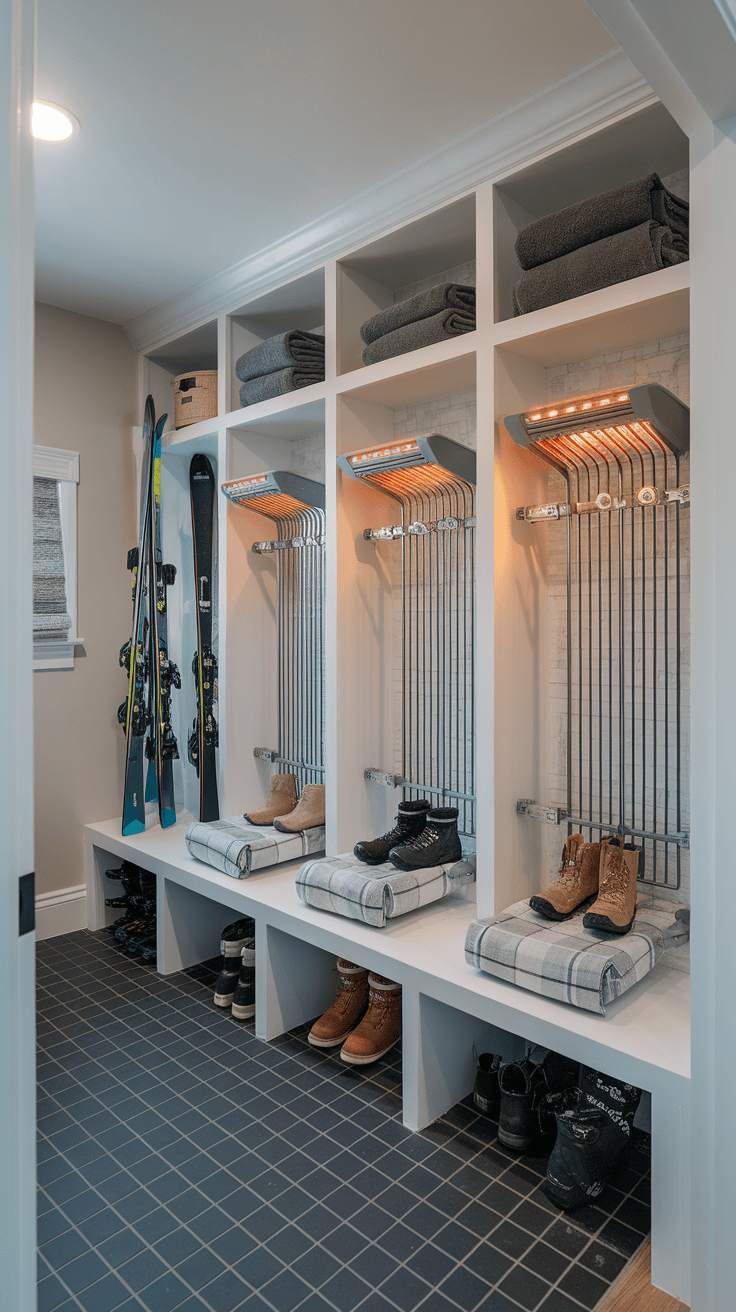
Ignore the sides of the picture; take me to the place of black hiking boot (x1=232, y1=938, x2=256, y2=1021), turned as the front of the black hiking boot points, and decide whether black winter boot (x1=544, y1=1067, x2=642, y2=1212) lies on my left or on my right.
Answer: on my left

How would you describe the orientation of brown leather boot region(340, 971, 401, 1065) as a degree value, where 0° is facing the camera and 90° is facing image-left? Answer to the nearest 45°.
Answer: approximately 45°

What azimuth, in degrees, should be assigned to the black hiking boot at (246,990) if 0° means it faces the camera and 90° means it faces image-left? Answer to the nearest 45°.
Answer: approximately 45°

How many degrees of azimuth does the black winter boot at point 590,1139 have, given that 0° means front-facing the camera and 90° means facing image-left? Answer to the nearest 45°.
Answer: approximately 45°

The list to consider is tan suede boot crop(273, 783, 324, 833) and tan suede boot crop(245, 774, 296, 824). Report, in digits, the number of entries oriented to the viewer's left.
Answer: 2

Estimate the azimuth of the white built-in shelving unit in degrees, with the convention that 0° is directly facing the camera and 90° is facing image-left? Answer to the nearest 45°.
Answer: approximately 45°

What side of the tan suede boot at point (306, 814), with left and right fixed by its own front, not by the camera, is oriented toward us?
left

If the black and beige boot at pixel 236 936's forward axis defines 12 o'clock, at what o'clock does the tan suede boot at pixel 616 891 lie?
The tan suede boot is roughly at 9 o'clock from the black and beige boot.

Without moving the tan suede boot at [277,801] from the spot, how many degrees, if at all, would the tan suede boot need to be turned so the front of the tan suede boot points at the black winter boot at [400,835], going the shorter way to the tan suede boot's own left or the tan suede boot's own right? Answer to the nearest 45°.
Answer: approximately 135° to the tan suede boot's own left
